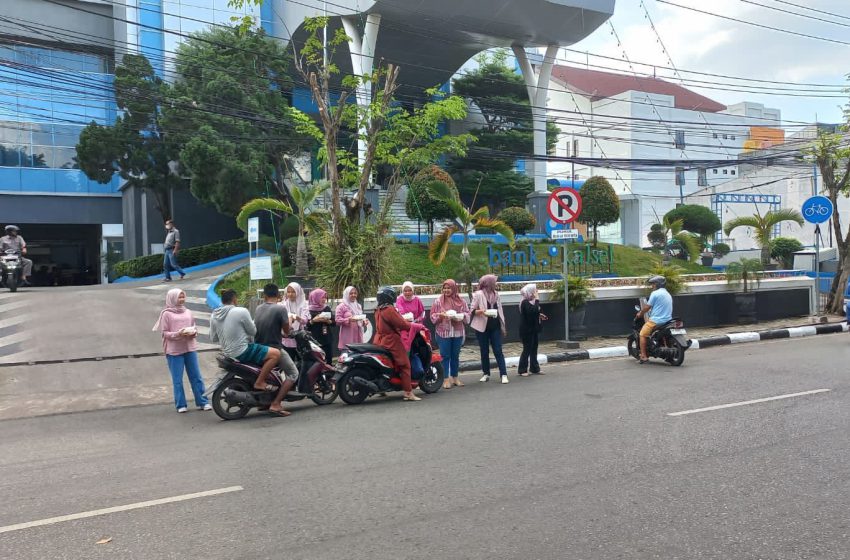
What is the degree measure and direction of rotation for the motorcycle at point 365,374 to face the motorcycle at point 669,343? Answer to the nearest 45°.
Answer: approximately 45° to its left

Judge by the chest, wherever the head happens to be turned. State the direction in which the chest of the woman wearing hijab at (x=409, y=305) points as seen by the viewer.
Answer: toward the camera

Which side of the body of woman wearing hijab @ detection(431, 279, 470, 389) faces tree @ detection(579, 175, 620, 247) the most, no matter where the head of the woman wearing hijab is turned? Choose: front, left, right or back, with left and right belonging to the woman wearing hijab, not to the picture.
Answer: back

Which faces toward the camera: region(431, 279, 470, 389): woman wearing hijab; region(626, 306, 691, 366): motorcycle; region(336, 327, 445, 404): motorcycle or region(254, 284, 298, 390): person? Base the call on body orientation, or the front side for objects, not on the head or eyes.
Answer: the woman wearing hijab

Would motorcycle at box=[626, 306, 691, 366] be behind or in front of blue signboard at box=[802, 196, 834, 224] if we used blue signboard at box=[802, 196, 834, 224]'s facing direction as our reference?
in front

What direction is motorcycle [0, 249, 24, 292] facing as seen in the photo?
toward the camera

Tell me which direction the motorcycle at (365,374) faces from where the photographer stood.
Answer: facing to the right of the viewer

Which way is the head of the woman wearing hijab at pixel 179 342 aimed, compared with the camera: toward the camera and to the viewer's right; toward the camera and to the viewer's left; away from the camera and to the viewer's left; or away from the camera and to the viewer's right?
toward the camera and to the viewer's right

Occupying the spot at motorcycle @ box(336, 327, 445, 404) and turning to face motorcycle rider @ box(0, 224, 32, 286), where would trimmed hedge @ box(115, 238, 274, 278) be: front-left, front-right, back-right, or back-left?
front-right

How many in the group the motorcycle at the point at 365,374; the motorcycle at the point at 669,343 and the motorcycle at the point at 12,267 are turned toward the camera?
1

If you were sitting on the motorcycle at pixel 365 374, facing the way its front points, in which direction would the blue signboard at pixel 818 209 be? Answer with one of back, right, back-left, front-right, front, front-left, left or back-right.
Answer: front-left

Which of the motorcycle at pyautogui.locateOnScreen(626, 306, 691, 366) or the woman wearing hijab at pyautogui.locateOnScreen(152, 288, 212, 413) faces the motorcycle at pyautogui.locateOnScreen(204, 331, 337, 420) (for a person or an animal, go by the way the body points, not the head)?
the woman wearing hijab

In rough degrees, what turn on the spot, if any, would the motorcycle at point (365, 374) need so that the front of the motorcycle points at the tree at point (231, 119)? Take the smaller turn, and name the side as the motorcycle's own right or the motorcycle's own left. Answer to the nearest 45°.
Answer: approximately 90° to the motorcycle's own left
